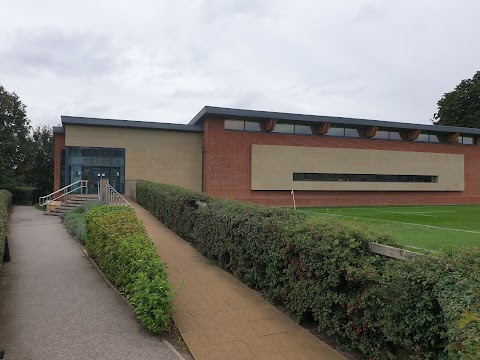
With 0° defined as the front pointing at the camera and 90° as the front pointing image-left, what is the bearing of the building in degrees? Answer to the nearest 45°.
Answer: approximately 0°

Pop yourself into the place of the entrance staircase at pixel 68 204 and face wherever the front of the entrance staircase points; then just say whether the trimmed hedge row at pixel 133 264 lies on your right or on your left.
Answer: on your left

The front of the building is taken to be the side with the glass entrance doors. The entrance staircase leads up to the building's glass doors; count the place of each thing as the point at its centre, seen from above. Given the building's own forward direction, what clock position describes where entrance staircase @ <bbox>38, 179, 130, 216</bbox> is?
The entrance staircase is roughly at 2 o'clock from the building.

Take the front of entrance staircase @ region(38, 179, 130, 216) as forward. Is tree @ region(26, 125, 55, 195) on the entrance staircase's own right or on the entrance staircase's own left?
on the entrance staircase's own right

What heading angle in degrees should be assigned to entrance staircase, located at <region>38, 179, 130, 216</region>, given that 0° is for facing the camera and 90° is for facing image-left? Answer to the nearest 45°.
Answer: approximately 45°

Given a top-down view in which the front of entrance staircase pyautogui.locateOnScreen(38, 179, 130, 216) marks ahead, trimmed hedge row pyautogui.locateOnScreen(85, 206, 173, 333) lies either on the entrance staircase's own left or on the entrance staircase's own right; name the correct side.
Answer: on the entrance staircase's own left
